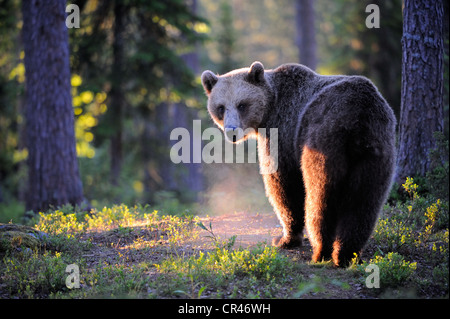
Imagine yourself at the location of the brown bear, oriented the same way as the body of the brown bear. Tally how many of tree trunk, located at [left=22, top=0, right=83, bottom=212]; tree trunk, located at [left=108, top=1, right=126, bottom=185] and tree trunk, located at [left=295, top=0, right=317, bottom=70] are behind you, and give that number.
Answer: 0

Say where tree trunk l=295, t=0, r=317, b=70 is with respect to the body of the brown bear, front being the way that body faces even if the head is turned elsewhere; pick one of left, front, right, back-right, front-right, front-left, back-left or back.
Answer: front-right

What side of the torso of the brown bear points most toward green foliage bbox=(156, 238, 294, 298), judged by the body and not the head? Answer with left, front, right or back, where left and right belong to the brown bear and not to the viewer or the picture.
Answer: left

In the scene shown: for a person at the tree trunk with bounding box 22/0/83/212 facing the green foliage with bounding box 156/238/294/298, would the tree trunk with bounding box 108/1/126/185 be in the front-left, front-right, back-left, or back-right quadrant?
back-left

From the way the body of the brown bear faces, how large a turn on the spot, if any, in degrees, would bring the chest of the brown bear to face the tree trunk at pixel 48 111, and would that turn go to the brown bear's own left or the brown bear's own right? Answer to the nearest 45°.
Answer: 0° — it already faces it

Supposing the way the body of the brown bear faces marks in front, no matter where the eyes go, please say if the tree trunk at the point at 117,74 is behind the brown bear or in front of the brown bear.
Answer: in front

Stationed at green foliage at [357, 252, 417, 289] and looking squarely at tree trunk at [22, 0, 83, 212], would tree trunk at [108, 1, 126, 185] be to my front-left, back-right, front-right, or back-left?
front-right

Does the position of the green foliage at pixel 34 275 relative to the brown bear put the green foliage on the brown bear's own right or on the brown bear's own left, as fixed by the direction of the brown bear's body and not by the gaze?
on the brown bear's own left

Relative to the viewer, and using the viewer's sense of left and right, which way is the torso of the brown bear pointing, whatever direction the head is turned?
facing away from the viewer and to the left of the viewer

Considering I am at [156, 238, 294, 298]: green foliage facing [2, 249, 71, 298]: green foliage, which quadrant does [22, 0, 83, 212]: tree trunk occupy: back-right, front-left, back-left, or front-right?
front-right

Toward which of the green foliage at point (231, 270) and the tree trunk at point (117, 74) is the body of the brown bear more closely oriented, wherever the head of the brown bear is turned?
the tree trunk
